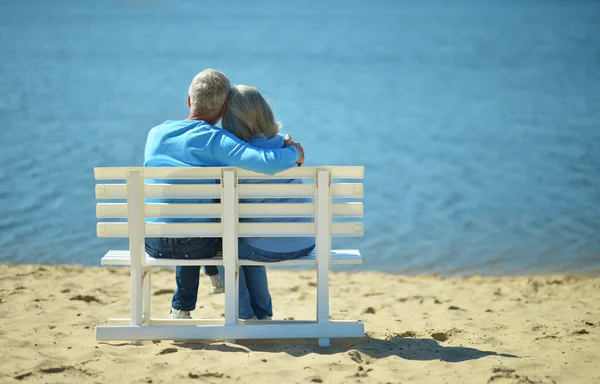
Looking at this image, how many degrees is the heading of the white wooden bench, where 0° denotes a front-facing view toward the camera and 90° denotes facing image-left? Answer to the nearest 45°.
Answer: approximately 180°

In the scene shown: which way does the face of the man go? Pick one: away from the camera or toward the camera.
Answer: away from the camera
